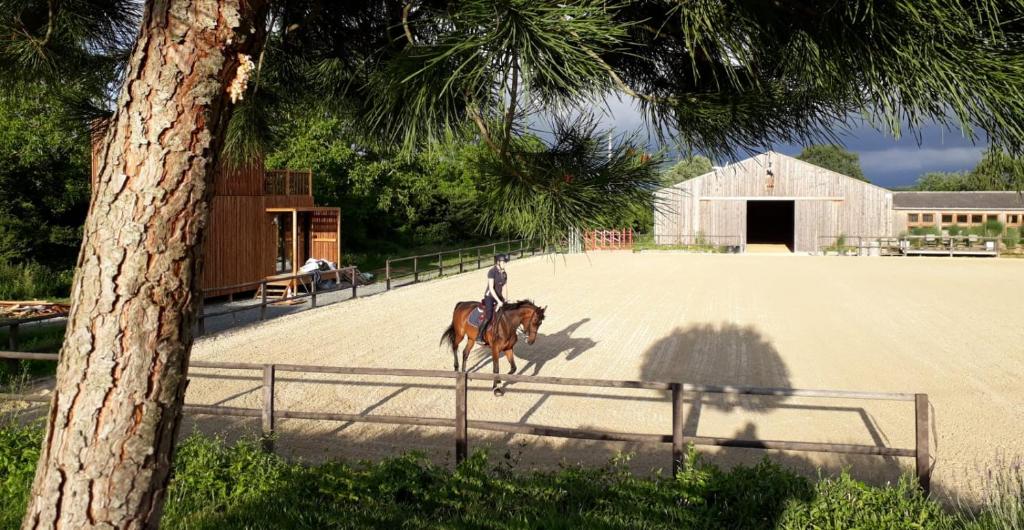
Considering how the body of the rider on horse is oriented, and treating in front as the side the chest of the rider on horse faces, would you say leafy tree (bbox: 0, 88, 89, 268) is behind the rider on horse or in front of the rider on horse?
behind

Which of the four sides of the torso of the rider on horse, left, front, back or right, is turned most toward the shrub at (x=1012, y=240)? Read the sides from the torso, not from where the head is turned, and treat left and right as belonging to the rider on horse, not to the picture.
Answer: left

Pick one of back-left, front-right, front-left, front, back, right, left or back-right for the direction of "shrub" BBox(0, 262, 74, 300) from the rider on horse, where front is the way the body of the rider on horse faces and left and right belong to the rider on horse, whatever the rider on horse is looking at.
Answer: back

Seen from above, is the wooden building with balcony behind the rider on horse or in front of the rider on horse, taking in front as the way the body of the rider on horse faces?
behind

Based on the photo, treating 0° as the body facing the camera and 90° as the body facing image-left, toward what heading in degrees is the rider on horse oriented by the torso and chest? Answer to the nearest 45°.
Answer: approximately 315°

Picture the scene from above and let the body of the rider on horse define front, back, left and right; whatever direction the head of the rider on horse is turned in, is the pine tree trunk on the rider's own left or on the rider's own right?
on the rider's own right

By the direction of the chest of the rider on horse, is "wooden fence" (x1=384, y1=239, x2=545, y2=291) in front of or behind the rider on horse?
behind
